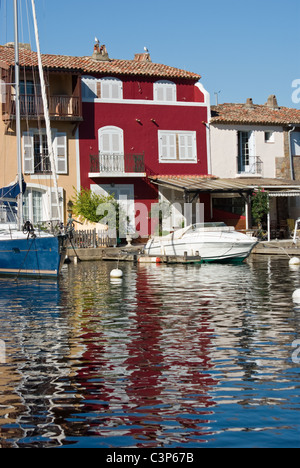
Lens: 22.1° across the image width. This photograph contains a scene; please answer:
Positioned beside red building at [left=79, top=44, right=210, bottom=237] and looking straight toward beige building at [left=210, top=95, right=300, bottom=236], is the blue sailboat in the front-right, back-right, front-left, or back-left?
back-right

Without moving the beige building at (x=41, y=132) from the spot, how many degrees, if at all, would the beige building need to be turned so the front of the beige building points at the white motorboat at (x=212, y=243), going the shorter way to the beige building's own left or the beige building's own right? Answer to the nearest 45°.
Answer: approximately 45° to the beige building's own left

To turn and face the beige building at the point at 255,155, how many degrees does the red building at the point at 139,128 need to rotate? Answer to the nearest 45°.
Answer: approximately 135° to its left

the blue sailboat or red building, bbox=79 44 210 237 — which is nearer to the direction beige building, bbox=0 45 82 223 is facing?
the blue sailboat

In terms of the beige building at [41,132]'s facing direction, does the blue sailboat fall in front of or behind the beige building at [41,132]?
in front

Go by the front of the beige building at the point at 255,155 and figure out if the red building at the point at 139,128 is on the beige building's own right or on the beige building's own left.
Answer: on the beige building's own right

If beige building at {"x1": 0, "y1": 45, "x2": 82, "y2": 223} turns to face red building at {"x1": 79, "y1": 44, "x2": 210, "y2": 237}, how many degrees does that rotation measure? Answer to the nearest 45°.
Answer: approximately 90° to its left

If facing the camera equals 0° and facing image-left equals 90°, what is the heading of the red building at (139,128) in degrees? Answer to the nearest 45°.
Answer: approximately 0°
